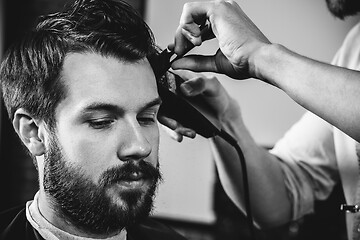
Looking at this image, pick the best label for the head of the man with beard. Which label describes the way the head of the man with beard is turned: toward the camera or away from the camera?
toward the camera

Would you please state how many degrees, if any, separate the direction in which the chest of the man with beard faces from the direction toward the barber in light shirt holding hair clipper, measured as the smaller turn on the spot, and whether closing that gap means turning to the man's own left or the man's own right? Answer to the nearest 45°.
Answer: approximately 45° to the man's own left

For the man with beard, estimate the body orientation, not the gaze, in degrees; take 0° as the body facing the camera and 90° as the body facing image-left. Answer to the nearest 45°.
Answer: approximately 315°
